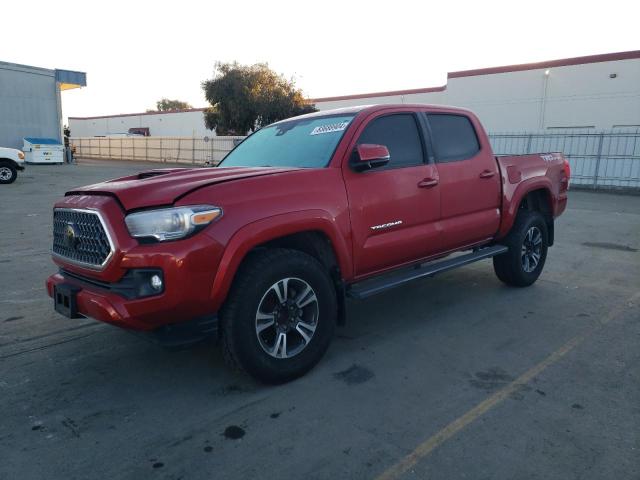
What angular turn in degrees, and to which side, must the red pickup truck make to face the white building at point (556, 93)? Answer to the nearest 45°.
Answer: approximately 180°

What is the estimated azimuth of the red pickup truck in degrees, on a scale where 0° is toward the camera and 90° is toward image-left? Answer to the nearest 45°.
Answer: approximately 45°

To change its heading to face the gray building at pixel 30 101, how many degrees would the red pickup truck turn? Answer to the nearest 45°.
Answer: approximately 90° to its right

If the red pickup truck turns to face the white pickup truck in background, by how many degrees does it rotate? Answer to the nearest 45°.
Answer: approximately 90° to its right

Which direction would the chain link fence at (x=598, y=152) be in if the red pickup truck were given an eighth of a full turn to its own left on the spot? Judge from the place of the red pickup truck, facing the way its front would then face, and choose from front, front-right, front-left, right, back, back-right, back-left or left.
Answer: back-left

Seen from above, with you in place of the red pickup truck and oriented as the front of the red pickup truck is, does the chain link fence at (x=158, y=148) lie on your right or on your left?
on your right
